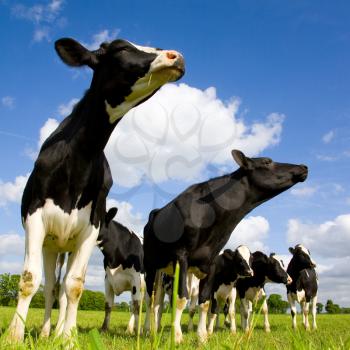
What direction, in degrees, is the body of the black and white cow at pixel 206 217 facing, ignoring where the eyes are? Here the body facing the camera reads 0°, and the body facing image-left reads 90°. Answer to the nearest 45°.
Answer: approximately 315°

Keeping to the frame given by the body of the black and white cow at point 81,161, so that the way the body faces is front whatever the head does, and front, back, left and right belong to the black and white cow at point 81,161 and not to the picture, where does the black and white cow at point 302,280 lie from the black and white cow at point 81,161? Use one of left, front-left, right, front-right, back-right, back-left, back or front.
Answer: back-left

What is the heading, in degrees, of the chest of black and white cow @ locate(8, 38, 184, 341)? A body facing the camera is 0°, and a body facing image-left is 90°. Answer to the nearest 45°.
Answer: approximately 0°

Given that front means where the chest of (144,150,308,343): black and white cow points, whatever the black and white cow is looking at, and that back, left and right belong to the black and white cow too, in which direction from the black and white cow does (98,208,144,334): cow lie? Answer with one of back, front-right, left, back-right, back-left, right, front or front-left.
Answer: back

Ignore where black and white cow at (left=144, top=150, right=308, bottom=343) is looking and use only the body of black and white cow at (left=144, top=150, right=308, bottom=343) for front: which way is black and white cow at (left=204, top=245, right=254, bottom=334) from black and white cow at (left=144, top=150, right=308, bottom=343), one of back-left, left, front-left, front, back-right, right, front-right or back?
back-left

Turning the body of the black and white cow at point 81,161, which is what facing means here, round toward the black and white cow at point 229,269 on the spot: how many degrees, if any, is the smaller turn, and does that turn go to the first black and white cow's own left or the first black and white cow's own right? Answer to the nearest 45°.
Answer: approximately 135° to the first black and white cow's own left
